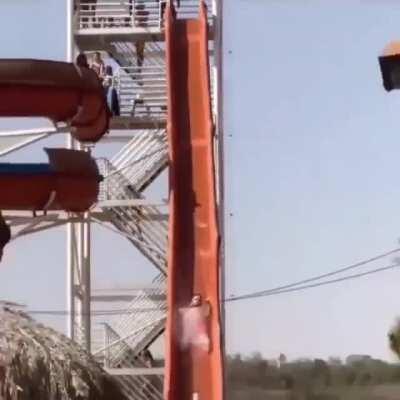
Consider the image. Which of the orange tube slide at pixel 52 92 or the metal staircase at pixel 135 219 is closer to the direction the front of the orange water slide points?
the orange tube slide

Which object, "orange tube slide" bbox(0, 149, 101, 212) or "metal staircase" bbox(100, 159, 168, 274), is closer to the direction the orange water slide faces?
the orange tube slide

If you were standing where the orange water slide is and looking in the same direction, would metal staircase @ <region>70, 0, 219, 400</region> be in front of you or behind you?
behind

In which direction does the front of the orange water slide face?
toward the camera

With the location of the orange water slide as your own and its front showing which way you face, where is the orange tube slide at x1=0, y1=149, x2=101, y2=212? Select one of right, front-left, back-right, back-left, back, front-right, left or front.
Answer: right

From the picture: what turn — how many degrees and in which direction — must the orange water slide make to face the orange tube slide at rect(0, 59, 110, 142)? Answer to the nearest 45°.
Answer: approximately 45° to its right

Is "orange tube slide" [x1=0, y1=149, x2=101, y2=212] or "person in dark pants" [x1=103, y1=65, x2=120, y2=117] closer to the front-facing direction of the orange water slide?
the orange tube slide

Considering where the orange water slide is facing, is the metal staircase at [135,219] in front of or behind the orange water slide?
behind
